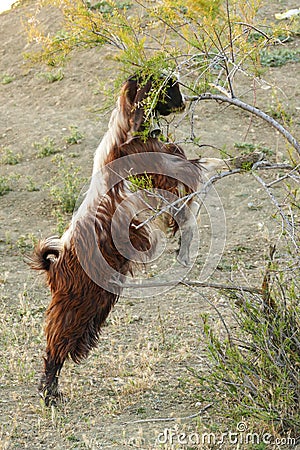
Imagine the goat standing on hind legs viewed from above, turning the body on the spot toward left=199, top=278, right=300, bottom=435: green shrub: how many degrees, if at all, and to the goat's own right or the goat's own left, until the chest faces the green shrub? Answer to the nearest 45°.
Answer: approximately 90° to the goat's own right

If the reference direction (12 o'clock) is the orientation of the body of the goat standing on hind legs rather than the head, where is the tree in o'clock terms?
The tree is roughly at 1 o'clock from the goat standing on hind legs.

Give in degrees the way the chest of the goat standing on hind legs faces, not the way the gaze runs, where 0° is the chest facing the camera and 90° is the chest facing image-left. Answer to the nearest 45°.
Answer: approximately 270°
